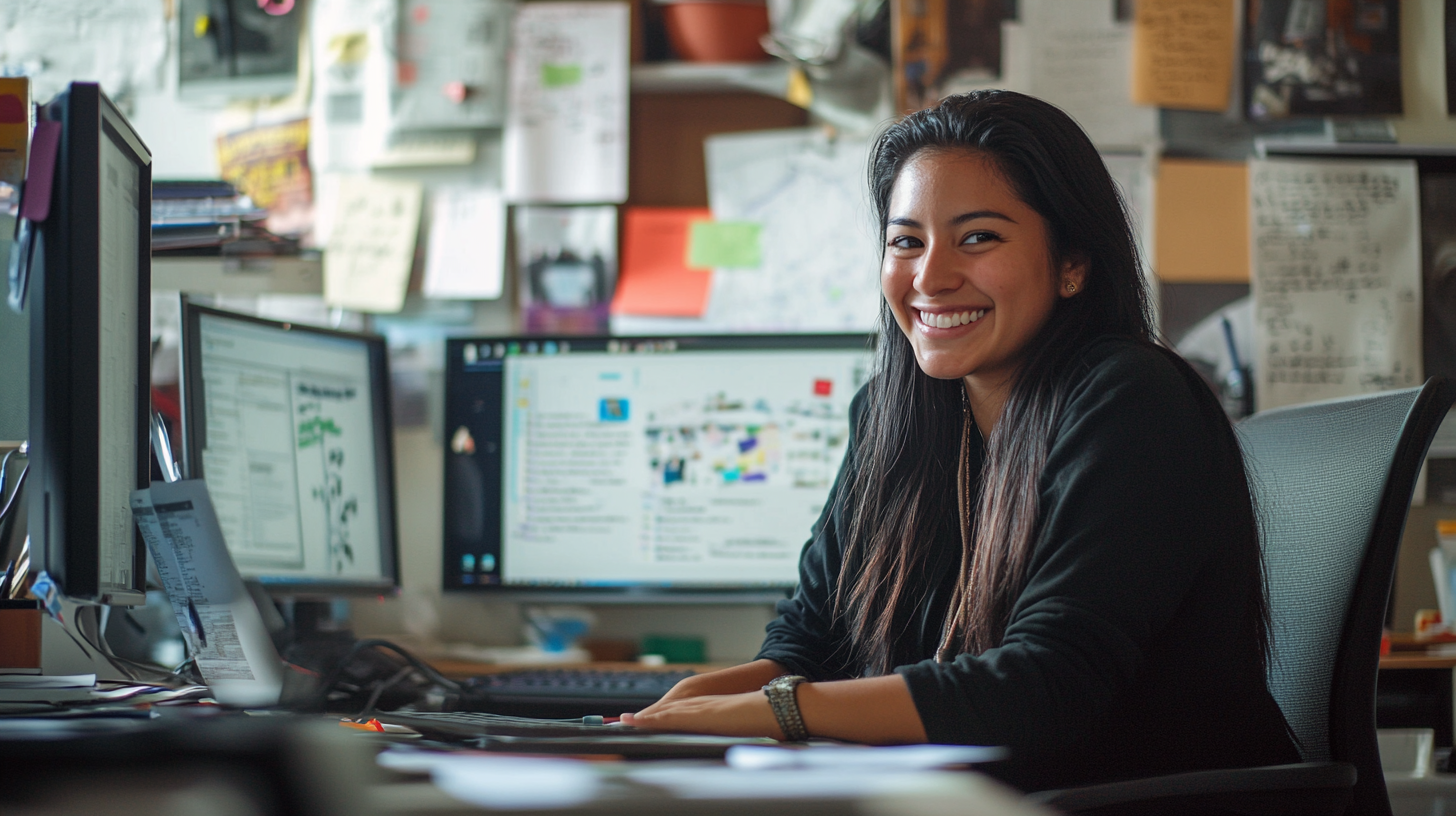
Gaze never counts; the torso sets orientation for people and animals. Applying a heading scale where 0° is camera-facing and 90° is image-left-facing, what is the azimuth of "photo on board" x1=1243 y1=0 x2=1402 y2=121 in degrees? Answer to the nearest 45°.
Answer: approximately 0°

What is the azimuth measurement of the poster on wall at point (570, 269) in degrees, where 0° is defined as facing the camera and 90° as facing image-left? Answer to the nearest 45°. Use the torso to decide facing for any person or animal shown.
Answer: approximately 0°

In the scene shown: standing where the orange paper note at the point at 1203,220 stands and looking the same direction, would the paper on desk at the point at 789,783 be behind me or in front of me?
in front

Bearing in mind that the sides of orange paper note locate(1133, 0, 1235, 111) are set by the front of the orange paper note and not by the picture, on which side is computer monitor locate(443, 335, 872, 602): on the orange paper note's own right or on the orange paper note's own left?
on the orange paper note's own right

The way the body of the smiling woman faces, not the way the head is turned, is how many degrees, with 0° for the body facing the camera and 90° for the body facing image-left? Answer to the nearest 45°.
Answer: approximately 45°

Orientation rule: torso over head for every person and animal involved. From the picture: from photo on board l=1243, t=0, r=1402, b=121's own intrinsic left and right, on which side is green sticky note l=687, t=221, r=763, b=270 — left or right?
on its right
